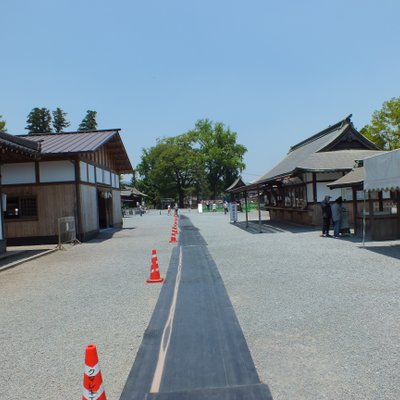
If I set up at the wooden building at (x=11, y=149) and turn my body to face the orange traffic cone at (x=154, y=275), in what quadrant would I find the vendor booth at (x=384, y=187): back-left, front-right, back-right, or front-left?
front-left

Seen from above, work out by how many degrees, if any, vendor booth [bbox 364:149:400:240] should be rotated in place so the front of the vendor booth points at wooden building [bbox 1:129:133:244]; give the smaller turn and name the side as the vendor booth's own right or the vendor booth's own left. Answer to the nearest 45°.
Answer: approximately 45° to the vendor booth's own right

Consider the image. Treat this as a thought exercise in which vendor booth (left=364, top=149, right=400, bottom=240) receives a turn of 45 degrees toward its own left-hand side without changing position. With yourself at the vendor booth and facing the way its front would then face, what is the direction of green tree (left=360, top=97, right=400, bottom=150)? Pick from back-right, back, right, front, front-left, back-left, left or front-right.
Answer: back

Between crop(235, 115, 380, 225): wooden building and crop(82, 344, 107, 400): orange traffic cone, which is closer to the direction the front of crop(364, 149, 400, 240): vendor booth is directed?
the orange traffic cone

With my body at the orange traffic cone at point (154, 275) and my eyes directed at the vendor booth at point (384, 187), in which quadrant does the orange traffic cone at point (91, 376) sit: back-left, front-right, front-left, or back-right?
back-right

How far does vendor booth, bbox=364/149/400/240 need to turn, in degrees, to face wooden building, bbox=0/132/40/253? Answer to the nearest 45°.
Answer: approximately 45° to its right

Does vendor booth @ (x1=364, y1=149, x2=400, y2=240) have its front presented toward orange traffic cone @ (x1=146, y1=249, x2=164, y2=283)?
yes

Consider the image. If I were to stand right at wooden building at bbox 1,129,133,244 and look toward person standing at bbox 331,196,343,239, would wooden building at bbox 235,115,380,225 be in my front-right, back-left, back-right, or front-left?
front-left

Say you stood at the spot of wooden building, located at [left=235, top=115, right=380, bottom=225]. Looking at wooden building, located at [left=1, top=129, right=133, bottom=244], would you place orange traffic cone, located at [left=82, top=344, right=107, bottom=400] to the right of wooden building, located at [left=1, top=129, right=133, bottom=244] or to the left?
left

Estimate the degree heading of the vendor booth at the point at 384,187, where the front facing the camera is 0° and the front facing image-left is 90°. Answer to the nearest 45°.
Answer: approximately 45°
